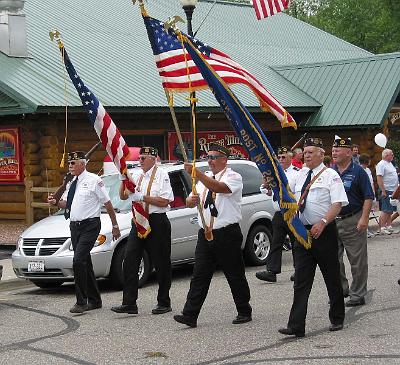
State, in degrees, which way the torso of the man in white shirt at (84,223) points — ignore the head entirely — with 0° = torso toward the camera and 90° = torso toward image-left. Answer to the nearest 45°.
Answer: approximately 45°

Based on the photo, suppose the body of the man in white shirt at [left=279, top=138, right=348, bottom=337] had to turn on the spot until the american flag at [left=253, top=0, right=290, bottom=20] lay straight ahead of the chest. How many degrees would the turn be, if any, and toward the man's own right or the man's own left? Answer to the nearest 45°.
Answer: approximately 135° to the man's own right

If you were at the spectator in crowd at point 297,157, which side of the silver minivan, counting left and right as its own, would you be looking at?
back

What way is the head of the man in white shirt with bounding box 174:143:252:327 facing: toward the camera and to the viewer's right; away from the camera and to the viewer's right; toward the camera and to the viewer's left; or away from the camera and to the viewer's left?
toward the camera and to the viewer's left

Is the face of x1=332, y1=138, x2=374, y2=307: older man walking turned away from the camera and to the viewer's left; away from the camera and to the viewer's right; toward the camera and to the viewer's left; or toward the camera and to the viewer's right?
toward the camera and to the viewer's left

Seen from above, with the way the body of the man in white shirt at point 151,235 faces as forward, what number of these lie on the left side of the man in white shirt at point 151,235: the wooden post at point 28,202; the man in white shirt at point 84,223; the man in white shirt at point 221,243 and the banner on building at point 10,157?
1

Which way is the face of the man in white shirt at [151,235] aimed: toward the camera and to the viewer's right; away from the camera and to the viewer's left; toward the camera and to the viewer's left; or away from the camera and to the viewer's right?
toward the camera and to the viewer's left

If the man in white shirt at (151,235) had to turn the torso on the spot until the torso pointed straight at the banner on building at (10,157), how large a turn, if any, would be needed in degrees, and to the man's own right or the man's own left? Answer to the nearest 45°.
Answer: approximately 135° to the man's own right

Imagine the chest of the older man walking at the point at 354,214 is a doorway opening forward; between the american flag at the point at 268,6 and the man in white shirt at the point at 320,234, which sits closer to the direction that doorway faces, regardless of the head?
the man in white shirt

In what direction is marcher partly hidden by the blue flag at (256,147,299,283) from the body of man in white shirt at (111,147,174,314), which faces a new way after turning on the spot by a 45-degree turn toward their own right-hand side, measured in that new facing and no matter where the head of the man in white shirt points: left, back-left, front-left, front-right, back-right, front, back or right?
back-right

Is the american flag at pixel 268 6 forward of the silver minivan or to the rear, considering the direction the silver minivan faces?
to the rear
